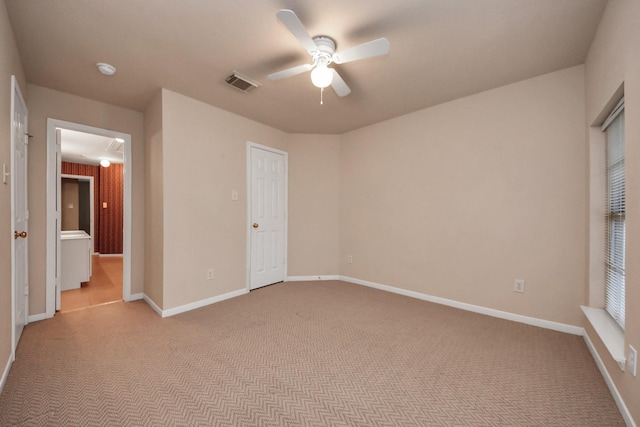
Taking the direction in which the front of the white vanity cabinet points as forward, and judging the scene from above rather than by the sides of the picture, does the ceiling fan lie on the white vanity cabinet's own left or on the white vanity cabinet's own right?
on the white vanity cabinet's own right

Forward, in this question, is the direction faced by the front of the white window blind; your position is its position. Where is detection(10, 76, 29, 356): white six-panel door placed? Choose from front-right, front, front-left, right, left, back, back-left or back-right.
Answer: front-left

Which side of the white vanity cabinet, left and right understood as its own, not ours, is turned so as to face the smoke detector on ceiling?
right

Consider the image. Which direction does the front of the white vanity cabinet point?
to the viewer's right

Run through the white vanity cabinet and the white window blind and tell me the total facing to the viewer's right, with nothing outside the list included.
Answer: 1

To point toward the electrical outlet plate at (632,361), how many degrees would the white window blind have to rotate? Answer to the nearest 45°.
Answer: approximately 90° to its left

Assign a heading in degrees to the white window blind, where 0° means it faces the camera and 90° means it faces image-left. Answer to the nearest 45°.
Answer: approximately 90°

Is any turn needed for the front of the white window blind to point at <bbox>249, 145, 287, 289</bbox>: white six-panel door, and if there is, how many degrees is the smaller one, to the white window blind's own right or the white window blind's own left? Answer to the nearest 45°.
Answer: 0° — it already faces it

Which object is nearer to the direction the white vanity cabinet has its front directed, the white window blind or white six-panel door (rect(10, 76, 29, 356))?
the white window blind

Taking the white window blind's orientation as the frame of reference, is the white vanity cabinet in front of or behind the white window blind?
in front

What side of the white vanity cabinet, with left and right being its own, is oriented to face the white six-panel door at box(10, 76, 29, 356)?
right

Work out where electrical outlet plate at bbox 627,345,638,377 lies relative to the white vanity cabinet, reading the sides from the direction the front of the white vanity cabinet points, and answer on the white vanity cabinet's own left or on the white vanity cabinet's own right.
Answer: on the white vanity cabinet's own right

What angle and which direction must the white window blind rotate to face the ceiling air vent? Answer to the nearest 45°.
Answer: approximately 45° to its left
